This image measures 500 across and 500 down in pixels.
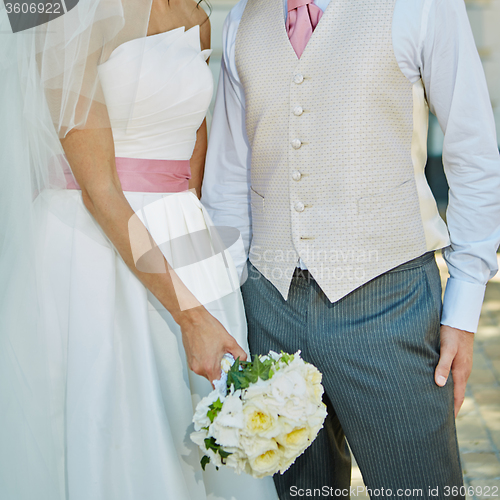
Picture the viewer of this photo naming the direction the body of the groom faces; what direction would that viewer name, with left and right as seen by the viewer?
facing the viewer and to the left of the viewer

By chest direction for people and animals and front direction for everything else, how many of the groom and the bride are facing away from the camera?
0

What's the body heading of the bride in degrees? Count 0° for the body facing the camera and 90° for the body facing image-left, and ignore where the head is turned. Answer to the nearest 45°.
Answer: approximately 315°
